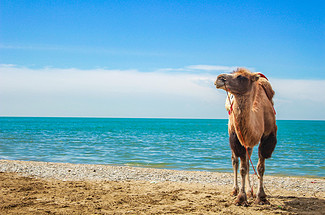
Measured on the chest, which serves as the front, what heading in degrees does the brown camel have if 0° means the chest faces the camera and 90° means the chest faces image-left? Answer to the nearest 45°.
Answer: approximately 0°
